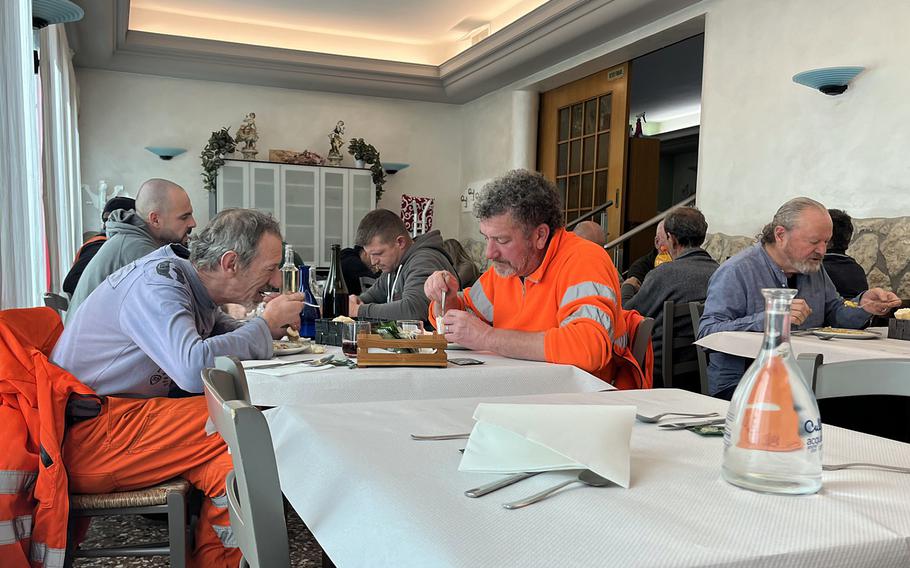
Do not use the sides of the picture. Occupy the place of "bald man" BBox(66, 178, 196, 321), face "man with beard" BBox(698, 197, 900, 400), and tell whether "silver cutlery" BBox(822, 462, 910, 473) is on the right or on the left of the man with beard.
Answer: right

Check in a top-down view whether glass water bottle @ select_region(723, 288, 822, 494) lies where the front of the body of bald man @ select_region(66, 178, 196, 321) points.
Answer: no

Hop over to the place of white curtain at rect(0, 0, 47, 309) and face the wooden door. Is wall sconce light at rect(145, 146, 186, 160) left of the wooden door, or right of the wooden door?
left

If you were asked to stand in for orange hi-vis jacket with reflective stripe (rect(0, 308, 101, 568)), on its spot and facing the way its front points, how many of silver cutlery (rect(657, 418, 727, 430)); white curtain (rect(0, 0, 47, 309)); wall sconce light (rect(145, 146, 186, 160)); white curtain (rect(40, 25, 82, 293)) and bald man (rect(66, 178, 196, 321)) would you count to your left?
4

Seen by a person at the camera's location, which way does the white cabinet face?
facing the viewer

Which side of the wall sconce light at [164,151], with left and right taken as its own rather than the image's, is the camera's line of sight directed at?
front

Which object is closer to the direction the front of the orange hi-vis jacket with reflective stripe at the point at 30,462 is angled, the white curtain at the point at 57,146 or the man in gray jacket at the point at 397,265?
the man in gray jacket

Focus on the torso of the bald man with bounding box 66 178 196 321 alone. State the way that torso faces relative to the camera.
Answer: to the viewer's right

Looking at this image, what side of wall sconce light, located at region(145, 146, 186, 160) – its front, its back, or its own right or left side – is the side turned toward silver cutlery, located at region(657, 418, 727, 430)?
front

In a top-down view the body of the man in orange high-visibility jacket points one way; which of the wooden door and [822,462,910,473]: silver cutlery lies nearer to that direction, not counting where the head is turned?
the silver cutlery

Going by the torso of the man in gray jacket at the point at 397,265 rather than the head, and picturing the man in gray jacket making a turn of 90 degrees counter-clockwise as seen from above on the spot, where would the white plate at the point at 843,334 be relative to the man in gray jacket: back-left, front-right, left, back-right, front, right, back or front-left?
front

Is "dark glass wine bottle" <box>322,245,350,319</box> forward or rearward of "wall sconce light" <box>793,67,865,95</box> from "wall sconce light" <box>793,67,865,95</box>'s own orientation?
forward

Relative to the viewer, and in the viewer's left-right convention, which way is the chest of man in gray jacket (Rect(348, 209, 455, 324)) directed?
facing the viewer and to the left of the viewer

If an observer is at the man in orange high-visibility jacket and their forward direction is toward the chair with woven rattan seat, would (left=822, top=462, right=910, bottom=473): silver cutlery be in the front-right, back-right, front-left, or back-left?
front-left
